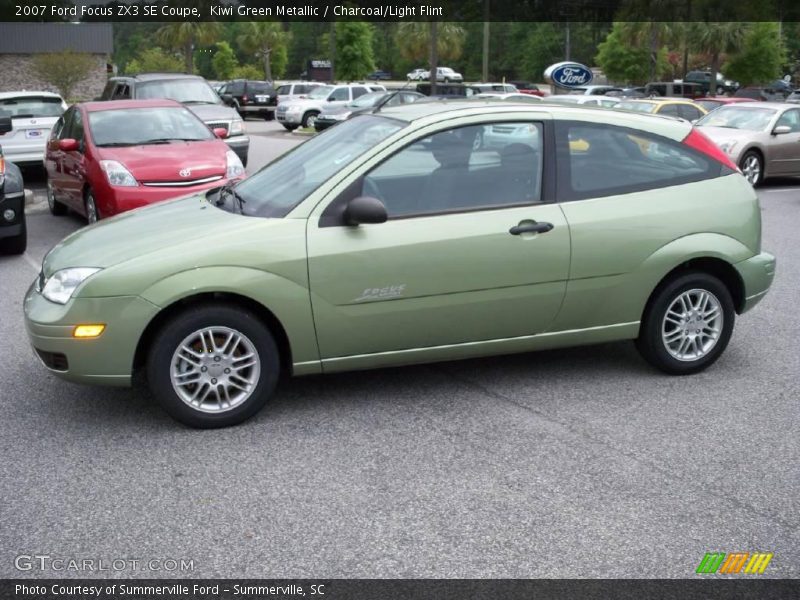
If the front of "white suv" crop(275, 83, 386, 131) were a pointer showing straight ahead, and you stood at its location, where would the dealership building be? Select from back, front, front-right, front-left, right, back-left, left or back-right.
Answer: right

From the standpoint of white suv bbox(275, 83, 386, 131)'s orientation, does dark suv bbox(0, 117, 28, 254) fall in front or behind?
in front

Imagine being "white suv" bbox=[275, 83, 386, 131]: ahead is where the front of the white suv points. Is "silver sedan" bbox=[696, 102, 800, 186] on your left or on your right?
on your left

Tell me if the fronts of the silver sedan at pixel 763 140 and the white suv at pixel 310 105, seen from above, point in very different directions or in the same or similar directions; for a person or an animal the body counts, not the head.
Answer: same or similar directions

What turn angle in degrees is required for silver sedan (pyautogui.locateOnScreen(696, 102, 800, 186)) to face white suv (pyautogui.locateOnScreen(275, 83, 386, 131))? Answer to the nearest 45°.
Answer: approximately 90° to its right

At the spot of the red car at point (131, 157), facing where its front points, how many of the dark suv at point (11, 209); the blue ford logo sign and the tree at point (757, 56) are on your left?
2

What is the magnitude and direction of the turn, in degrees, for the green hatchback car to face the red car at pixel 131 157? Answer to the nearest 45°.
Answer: approximately 45° to its right

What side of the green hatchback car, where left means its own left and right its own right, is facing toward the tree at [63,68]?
right

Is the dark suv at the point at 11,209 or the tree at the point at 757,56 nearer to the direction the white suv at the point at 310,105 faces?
the dark suv

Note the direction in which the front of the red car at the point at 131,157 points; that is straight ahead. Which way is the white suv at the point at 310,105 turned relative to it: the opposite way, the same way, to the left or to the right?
to the right

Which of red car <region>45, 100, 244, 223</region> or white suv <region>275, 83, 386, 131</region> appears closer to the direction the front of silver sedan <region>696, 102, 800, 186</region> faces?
the red car

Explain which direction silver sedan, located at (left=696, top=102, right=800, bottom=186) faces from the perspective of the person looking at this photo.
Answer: facing the viewer and to the left of the viewer

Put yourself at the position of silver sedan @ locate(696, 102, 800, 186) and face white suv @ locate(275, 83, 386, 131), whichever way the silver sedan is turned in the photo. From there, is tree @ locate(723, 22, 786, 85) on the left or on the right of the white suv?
right

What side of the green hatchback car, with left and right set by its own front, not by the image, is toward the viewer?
left

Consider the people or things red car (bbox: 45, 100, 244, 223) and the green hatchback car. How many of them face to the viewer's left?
1

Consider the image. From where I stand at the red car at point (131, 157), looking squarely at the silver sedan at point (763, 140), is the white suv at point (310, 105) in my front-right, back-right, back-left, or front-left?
front-left

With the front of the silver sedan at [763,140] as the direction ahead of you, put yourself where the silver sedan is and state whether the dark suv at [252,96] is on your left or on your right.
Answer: on your right
